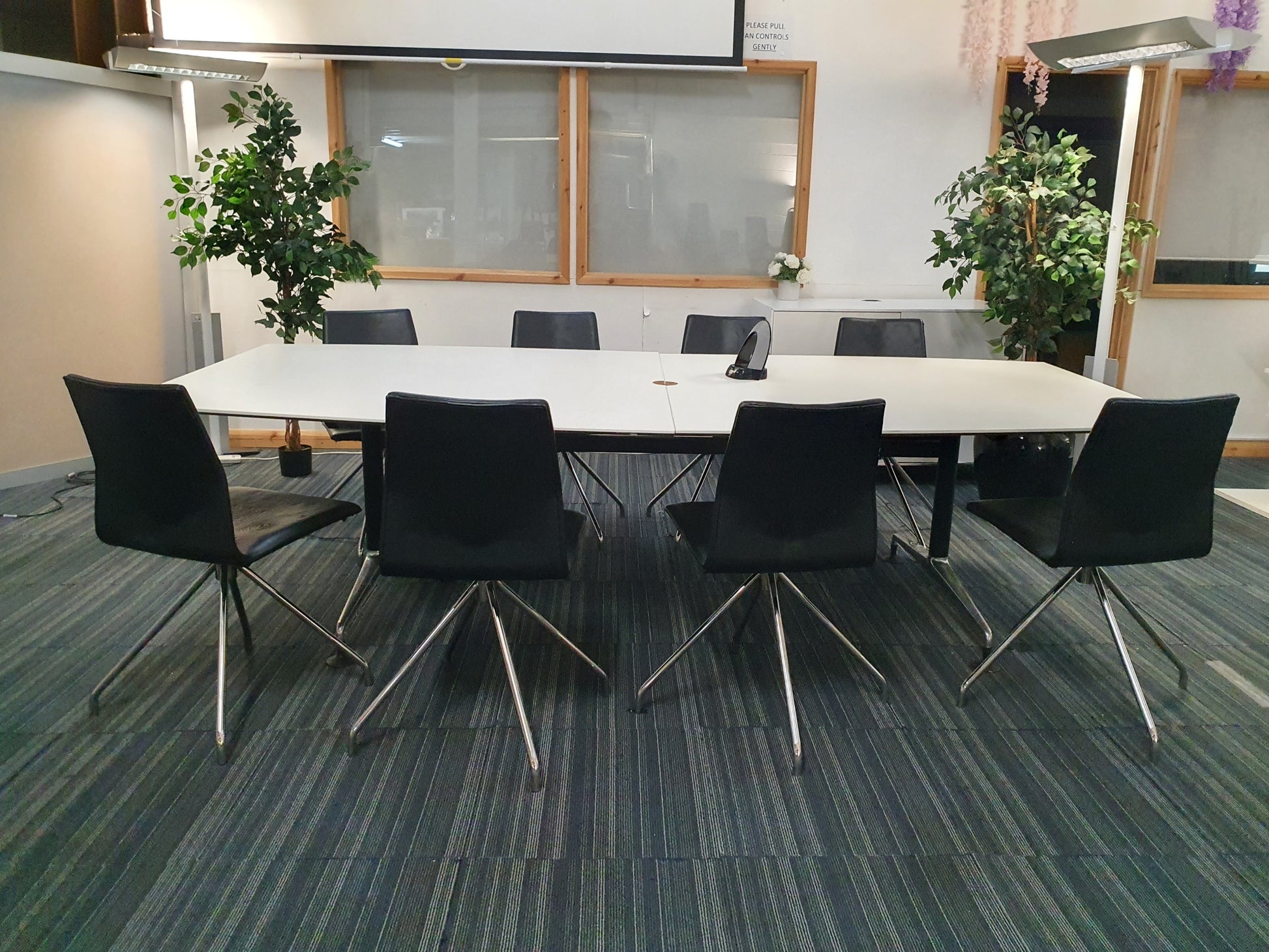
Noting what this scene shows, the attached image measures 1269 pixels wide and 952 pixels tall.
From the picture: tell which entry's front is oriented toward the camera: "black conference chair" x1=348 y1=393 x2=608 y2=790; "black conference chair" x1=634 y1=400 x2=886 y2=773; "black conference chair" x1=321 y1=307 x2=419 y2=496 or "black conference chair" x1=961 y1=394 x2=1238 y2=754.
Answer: "black conference chair" x1=321 y1=307 x2=419 y2=496

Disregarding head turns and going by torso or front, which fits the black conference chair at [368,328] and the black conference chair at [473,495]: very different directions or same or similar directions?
very different directions

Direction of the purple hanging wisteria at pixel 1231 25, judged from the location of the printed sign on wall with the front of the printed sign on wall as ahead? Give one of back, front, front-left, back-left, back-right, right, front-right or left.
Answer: left

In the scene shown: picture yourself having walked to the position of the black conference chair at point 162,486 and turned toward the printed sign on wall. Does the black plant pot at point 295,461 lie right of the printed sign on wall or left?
left

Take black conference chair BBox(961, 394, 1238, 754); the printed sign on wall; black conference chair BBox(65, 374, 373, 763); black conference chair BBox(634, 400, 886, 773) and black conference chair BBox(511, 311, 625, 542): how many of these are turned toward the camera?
2

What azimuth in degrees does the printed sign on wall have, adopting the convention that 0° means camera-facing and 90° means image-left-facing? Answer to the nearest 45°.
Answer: approximately 0°

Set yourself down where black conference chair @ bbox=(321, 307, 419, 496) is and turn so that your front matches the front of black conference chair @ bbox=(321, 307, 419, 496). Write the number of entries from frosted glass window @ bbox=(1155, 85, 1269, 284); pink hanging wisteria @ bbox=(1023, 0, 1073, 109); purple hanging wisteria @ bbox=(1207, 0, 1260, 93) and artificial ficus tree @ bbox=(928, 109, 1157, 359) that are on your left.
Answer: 4

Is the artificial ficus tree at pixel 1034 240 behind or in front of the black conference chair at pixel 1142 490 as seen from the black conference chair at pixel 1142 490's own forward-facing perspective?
in front

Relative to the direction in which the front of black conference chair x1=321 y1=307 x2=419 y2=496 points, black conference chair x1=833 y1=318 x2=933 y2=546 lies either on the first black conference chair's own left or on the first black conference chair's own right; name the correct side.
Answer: on the first black conference chair's own left

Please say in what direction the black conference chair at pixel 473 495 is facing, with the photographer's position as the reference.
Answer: facing away from the viewer

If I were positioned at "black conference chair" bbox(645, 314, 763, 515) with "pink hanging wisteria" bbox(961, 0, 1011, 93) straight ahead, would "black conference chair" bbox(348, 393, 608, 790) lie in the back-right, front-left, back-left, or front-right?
back-right

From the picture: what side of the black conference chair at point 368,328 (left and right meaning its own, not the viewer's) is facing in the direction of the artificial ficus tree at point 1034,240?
left

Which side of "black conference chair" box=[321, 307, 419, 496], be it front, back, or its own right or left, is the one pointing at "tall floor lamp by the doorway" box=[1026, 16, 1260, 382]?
left
